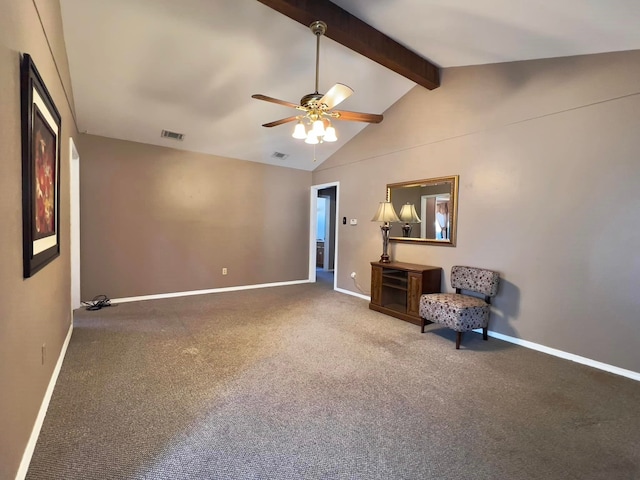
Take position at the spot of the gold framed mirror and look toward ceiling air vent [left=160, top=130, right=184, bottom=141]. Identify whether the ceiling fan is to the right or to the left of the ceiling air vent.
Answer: left

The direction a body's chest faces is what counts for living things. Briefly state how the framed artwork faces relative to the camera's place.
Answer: facing to the right of the viewer

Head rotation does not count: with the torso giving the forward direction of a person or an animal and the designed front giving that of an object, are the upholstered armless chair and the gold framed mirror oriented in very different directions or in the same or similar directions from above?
same or similar directions

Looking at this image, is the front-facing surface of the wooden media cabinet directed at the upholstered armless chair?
no

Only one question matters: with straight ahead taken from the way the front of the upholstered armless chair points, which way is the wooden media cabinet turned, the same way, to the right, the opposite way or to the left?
the same way

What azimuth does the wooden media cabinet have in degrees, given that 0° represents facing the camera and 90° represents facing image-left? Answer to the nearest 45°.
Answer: approximately 45°

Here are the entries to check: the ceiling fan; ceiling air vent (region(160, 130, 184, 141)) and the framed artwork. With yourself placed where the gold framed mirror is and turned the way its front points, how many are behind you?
0

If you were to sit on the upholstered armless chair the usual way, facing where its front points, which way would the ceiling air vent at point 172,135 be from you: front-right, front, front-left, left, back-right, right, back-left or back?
front-right

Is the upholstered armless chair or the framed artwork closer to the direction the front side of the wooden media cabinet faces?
the framed artwork

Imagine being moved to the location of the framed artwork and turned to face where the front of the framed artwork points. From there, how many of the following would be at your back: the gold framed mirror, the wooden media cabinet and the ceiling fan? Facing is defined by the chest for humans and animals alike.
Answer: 0

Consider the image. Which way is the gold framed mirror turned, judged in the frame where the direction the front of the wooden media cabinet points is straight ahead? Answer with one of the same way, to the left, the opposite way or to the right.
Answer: the same way

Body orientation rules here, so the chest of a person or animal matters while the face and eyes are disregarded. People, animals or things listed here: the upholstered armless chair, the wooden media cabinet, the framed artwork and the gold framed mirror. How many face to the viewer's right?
1

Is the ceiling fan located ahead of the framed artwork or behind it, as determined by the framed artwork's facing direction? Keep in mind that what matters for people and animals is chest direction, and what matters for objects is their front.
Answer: ahead

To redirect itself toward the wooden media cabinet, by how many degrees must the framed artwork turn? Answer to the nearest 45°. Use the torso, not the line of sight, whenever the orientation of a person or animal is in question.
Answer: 0° — it already faces it

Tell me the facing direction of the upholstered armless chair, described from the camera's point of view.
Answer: facing the viewer and to the left of the viewer

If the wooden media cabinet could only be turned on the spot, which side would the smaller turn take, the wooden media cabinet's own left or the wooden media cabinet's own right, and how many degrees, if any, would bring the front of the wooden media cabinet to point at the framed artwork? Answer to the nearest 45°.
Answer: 0° — it already faces it
